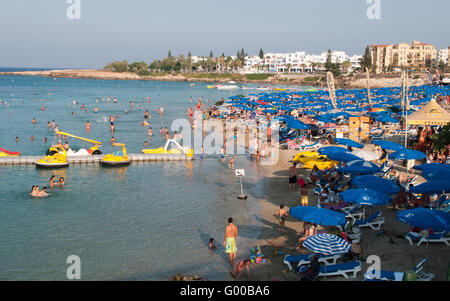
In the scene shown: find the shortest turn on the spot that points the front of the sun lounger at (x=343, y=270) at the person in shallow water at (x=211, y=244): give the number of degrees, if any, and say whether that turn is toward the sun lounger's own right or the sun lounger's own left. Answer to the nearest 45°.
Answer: approximately 45° to the sun lounger's own right

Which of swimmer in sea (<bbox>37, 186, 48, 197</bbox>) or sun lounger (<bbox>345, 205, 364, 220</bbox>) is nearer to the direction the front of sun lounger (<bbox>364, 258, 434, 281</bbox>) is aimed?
the swimmer in sea

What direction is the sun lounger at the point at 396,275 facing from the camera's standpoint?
to the viewer's left

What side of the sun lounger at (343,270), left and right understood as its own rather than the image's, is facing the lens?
left

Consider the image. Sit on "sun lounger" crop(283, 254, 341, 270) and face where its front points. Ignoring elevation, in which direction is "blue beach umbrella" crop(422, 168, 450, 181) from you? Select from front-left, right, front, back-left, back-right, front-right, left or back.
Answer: back-right
